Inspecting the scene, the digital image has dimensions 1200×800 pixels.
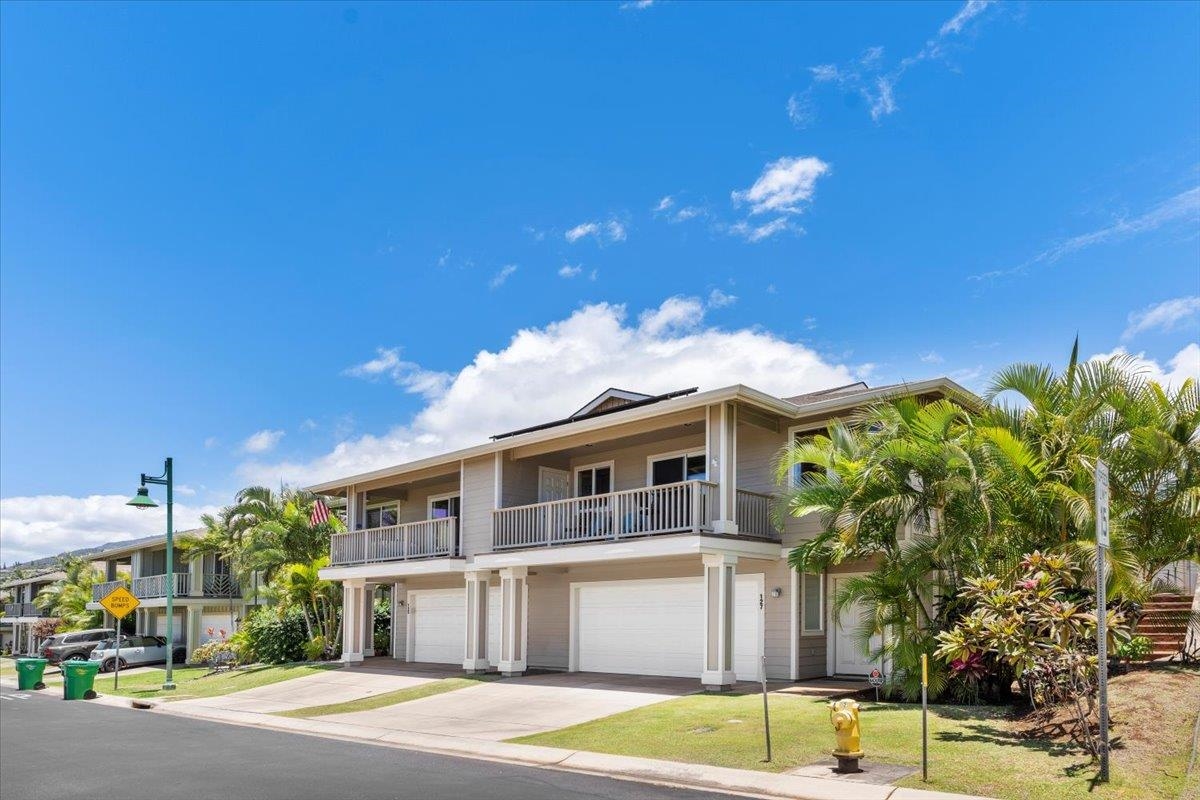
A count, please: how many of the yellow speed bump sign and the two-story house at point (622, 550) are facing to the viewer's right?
0

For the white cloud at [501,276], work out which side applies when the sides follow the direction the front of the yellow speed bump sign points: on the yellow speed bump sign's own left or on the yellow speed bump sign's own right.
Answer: on the yellow speed bump sign's own left

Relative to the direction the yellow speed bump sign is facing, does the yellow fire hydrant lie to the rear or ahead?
ahead

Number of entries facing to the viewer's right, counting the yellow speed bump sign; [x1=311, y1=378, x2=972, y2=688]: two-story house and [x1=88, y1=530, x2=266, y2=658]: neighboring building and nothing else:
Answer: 0

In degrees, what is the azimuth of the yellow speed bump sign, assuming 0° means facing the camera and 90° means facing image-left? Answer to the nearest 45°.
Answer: approximately 0°

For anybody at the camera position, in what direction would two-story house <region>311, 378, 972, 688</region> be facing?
facing the viewer and to the left of the viewer

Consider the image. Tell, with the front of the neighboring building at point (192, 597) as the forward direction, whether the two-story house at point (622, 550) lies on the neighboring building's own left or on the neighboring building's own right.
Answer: on the neighboring building's own left

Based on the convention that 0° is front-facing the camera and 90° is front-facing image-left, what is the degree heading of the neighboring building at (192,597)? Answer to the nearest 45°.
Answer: approximately 45°

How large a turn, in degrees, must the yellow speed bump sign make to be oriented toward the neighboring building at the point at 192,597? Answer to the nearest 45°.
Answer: approximately 180°

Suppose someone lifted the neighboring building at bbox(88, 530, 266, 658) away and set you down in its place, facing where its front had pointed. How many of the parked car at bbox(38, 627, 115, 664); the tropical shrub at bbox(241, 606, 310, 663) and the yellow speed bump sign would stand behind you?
0
